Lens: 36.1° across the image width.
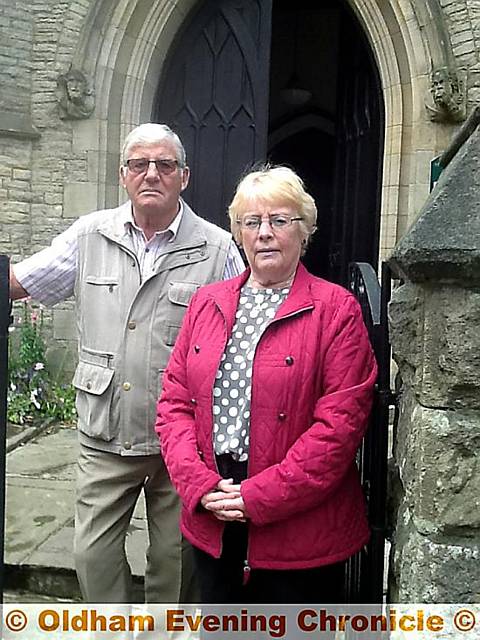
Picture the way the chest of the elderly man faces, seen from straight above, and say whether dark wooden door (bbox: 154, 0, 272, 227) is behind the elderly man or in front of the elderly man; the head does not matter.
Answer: behind

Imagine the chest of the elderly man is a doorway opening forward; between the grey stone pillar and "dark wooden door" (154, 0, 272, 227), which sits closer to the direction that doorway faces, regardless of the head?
the grey stone pillar

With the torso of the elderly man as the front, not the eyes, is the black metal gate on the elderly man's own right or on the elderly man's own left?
on the elderly man's own left

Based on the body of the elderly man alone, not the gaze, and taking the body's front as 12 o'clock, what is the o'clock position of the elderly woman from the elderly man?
The elderly woman is roughly at 11 o'clock from the elderly man.

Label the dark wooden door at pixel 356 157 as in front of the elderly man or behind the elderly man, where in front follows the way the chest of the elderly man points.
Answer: behind

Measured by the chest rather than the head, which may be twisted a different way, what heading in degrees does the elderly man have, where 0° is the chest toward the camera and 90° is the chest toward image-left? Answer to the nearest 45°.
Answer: approximately 0°

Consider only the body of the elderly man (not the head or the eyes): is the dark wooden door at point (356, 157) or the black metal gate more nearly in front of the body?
the black metal gate
